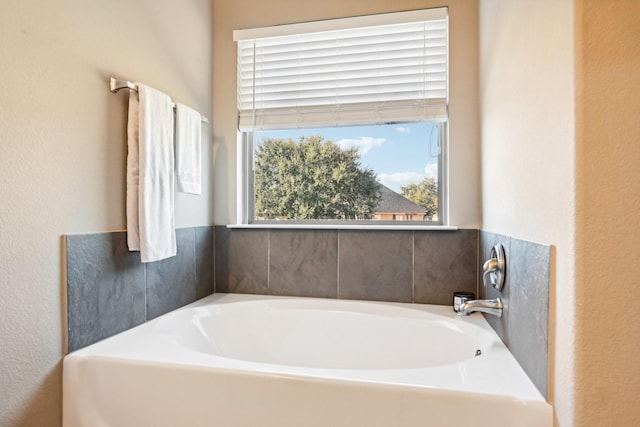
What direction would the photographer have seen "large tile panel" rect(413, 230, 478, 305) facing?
facing the viewer

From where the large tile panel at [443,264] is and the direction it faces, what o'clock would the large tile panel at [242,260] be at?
the large tile panel at [242,260] is roughly at 3 o'clock from the large tile panel at [443,264].

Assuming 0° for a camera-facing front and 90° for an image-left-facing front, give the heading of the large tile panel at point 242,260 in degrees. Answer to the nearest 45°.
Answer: approximately 0°

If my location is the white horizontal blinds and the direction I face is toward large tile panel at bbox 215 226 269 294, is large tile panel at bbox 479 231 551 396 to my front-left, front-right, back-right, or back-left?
back-left

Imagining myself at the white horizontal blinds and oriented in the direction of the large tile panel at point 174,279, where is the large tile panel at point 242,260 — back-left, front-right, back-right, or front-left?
front-right

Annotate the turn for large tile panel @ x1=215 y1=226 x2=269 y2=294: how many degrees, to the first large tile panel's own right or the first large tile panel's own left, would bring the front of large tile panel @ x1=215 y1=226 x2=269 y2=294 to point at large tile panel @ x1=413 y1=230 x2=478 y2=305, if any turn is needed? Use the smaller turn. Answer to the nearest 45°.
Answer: approximately 45° to the first large tile panel's own left

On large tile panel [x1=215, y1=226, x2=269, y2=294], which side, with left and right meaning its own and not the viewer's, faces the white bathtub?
front

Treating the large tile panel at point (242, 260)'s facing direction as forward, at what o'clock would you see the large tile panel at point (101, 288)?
the large tile panel at point (101, 288) is roughly at 1 o'clock from the large tile panel at point (242, 260).

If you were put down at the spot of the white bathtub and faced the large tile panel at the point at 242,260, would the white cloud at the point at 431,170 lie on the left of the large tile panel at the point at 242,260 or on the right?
right
